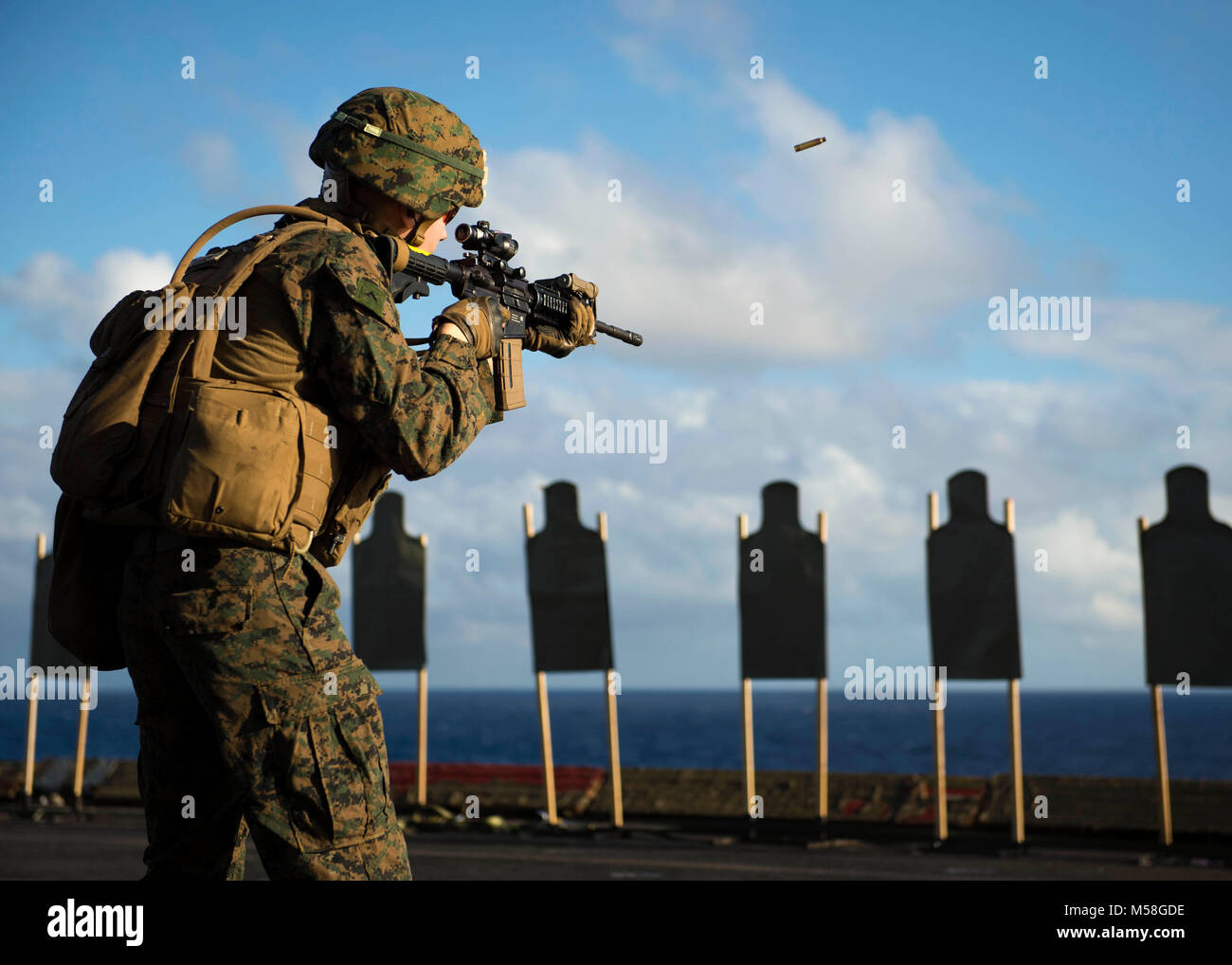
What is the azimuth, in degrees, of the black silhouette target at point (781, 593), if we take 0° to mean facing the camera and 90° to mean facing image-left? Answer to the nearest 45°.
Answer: approximately 0°

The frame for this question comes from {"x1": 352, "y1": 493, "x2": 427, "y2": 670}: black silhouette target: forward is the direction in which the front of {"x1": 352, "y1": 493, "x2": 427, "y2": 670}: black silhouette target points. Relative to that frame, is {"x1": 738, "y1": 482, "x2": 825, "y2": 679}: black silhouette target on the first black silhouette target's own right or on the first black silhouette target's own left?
on the first black silhouette target's own left

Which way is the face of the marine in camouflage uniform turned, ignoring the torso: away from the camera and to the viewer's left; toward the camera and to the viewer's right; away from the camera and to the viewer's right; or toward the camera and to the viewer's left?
away from the camera and to the viewer's right

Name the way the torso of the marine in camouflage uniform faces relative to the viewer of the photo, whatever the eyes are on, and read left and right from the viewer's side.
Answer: facing away from the viewer and to the right of the viewer

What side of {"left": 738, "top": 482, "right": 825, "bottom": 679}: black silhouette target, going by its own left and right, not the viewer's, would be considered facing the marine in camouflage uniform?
front

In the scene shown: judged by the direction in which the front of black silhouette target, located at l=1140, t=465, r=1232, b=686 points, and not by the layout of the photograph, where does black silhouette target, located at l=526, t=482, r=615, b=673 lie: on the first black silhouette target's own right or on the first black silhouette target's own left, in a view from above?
on the first black silhouette target's own right

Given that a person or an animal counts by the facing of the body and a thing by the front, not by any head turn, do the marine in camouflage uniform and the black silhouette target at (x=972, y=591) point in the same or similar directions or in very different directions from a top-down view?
very different directions

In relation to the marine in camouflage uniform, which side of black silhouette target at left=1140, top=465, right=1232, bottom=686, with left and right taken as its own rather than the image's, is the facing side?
front
